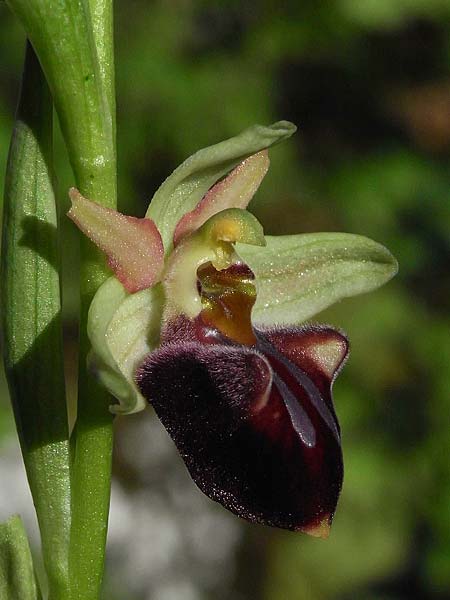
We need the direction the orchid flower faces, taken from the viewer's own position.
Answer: facing the viewer and to the right of the viewer
